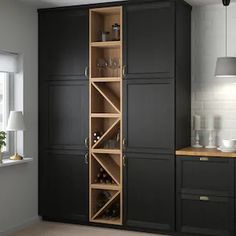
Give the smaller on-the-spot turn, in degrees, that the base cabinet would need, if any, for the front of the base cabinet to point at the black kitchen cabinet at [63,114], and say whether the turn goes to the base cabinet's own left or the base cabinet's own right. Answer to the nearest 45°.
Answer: approximately 90° to the base cabinet's own right

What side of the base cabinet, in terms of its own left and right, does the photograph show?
front
